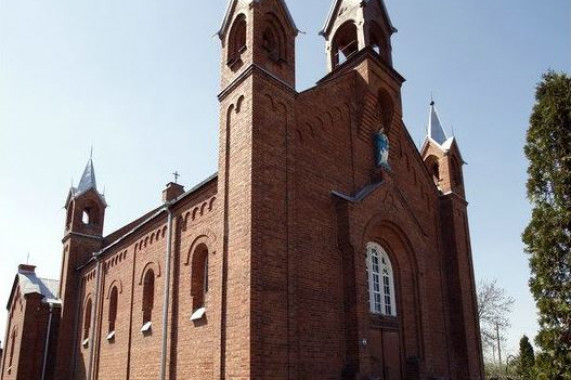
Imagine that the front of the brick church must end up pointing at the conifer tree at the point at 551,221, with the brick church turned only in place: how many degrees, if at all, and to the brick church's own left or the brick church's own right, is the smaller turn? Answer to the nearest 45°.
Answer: approximately 45° to the brick church's own left

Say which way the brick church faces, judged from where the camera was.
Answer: facing the viewer and to the right of the viewer

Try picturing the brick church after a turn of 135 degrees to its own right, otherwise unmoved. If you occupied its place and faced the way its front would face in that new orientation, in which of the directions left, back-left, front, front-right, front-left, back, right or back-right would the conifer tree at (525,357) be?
back-right
